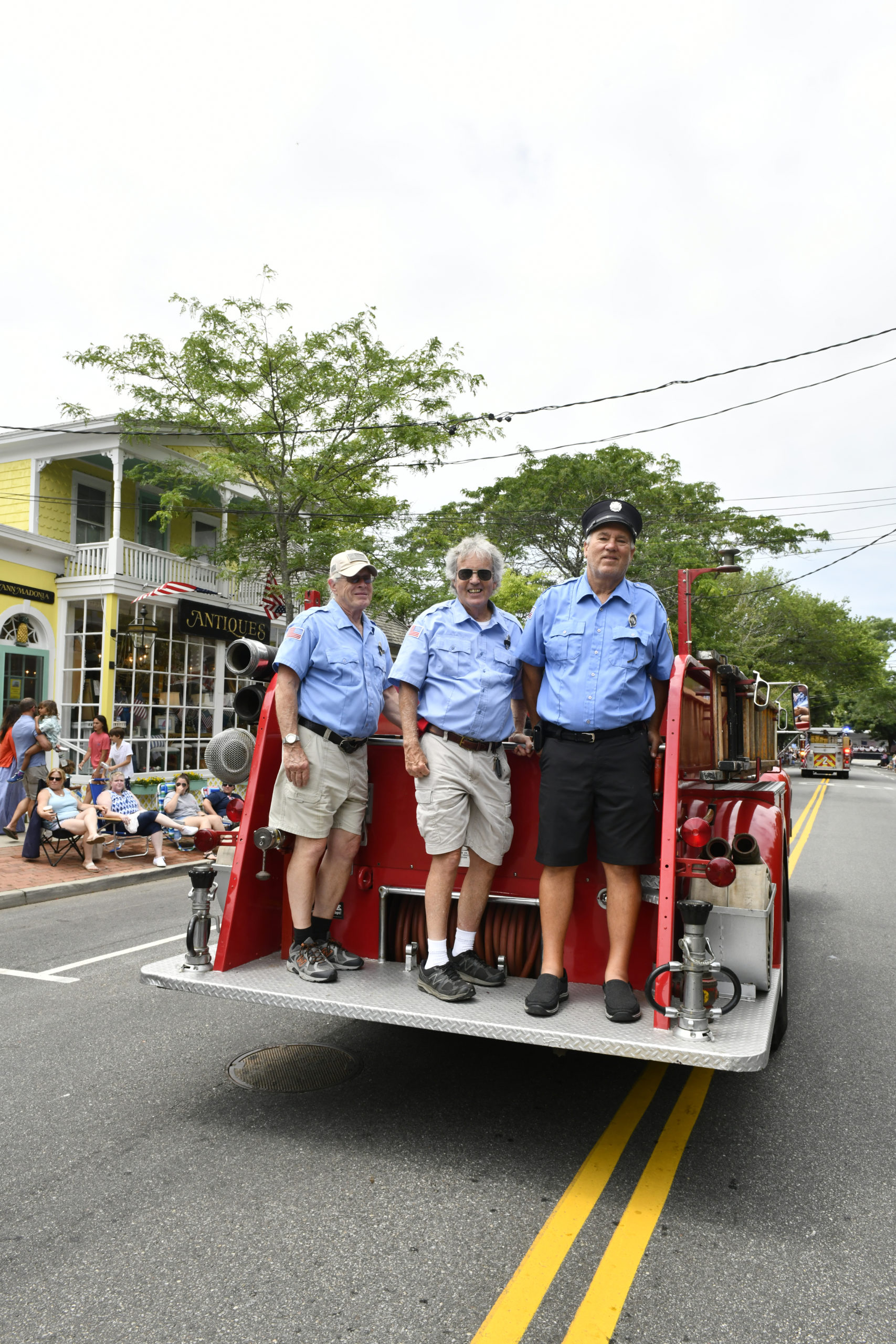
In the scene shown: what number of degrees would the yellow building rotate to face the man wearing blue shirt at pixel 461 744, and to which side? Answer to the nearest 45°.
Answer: approximately 45° to its right

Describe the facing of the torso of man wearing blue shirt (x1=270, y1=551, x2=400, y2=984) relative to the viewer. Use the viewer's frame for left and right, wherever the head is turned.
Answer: facing the viewer and to the right of the viewer

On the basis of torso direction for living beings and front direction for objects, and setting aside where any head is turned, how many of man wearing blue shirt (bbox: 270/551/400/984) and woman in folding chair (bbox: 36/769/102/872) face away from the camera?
0

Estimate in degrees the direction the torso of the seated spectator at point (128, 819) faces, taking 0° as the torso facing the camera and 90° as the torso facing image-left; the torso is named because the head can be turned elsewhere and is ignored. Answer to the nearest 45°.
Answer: approximately 315°

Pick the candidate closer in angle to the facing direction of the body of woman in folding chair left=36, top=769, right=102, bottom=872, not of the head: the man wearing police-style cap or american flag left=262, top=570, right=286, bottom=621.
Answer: the man wearing police-style cap

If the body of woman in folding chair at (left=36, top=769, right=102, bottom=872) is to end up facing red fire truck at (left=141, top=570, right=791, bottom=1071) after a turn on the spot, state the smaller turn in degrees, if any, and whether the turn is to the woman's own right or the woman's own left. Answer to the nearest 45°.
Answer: approximately 45° to the woman's own right

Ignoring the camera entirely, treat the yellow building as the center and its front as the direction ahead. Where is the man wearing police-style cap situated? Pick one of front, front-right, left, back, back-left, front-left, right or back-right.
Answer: front-right

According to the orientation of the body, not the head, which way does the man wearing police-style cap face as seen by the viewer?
toward the camera

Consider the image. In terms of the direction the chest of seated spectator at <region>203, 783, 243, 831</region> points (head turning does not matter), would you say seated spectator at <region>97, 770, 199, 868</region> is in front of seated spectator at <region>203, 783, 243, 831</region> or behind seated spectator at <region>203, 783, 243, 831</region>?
behind

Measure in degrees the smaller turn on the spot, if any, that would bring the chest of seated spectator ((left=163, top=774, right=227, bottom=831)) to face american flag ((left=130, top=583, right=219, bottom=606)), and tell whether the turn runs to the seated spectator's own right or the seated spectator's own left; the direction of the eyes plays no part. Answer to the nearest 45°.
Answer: approximately 135° to the seated spectator's own left

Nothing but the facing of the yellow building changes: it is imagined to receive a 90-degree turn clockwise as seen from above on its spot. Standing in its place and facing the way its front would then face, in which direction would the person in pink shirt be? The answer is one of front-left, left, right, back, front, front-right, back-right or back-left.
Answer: front-left
